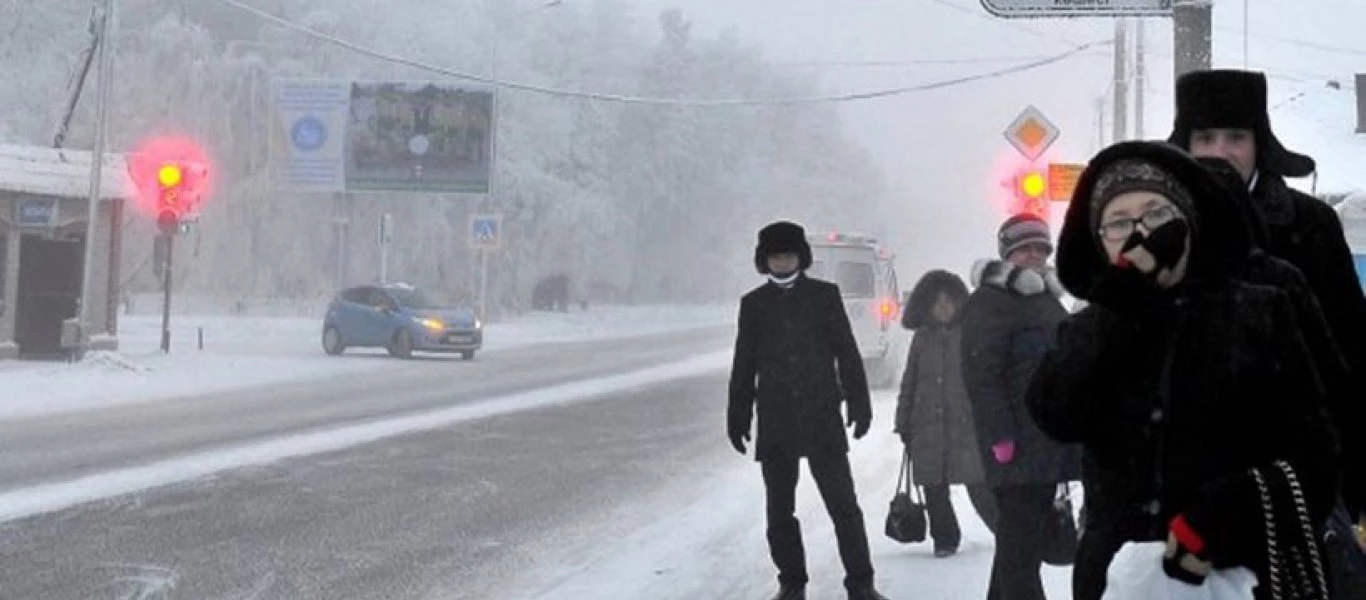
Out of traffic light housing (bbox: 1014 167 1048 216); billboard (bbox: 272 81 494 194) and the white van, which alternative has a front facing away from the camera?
the white van

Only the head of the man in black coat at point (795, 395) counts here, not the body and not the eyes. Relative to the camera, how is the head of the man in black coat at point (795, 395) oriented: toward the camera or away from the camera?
toward the camera

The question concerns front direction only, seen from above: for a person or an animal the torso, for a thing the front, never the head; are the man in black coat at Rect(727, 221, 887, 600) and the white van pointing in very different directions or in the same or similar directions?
very different directions

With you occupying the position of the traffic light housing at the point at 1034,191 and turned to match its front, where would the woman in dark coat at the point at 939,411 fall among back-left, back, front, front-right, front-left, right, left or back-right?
front

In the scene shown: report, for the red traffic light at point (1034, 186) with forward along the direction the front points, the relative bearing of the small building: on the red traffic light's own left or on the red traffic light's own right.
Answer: on the red traffic light's own right

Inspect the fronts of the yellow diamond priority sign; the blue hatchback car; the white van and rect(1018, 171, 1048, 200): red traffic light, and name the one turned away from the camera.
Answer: the white van

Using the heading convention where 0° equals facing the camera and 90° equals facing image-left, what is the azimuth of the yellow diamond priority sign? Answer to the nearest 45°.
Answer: approximately 0°

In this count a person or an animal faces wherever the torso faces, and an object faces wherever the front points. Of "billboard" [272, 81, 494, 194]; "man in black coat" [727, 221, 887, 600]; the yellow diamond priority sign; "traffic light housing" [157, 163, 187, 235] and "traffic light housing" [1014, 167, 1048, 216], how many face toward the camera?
5

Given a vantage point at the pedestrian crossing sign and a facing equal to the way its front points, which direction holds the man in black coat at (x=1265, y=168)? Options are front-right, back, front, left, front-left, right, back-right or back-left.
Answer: front

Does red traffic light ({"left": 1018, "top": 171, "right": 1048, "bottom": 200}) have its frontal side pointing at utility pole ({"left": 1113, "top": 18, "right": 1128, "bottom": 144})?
no

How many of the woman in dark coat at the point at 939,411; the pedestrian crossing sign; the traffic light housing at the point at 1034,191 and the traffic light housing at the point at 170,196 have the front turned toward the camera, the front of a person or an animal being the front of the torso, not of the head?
4

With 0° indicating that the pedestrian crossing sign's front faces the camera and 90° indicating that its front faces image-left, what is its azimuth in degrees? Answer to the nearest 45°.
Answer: approximately 0°

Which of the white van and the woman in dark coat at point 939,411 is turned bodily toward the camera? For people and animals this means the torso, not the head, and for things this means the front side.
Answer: the woman in dark coat

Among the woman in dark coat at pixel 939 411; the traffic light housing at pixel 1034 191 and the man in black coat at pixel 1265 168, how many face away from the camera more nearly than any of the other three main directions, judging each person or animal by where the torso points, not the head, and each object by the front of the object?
0

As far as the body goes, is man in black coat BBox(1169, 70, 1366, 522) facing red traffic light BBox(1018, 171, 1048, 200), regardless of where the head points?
no

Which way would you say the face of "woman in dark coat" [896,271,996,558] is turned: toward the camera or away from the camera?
toward the camera

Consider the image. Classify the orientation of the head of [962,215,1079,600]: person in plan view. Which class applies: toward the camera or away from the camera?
toward the camera

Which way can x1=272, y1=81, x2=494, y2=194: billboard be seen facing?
toward the camera
